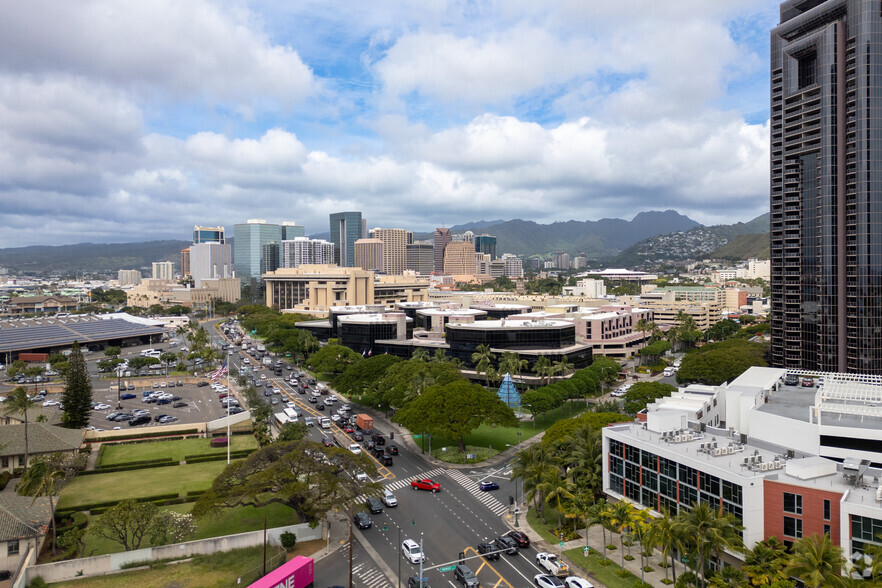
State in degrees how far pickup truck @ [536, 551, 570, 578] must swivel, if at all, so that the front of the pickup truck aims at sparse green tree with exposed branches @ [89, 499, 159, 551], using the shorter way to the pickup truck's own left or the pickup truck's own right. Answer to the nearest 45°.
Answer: approximately 45° to the pickup truck's own left

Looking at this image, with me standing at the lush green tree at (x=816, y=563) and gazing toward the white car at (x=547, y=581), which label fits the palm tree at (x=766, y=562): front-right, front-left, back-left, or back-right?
front-right

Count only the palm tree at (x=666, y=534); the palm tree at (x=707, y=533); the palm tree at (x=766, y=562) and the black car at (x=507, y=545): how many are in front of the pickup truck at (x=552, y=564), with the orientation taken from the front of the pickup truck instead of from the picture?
1

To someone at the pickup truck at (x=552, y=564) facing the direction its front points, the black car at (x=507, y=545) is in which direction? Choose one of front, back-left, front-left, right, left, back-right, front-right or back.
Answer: front

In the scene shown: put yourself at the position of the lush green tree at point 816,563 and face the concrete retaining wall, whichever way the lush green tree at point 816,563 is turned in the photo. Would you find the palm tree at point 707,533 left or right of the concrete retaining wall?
right

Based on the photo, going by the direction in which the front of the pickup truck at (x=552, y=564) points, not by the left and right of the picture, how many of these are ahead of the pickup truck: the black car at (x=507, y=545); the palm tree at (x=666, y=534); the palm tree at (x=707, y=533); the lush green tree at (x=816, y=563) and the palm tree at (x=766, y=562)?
1

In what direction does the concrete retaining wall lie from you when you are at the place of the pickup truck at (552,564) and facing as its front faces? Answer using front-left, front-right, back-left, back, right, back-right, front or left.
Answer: front-left

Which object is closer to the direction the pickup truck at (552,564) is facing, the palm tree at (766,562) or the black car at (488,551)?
the black car

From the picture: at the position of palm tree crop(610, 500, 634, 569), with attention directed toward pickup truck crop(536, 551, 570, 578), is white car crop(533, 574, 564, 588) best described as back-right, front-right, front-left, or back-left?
front-left

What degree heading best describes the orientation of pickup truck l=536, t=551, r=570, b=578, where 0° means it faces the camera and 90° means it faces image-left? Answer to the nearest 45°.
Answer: approximately 135°
